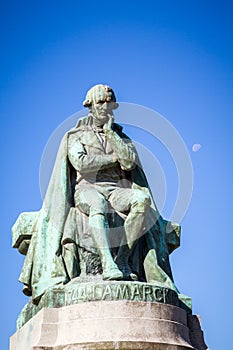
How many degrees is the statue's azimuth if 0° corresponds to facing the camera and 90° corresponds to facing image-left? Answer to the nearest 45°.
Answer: approximately 0°
